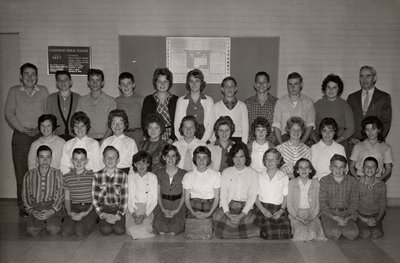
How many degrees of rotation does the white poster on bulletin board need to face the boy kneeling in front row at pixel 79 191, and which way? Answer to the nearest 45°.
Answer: approximately 45° to its right

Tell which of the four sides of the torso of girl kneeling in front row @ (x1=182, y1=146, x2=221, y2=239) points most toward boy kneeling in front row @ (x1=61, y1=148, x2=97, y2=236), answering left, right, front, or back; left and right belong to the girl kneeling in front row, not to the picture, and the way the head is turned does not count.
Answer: right

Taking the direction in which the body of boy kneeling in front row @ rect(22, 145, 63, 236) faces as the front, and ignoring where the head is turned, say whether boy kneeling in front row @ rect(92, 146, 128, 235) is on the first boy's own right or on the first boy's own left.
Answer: on the first boy's own left

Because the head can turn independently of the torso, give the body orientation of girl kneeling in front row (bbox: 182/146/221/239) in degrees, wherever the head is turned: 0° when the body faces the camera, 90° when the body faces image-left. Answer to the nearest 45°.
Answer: approximately 0°

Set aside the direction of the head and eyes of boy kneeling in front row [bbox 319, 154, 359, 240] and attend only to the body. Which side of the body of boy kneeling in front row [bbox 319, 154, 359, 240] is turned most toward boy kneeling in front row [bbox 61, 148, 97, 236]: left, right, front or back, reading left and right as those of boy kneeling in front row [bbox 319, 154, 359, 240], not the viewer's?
right

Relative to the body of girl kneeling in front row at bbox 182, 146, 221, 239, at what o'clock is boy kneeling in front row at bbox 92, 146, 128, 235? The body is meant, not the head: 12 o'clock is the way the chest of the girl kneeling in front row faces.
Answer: The boy kneeling in front row is roughly at 3 o'clock from the girl kneeling in front row.

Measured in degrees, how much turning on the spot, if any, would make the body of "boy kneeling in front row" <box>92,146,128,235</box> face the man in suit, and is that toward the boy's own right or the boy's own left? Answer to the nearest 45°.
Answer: approximately 90° to the boy's own left
